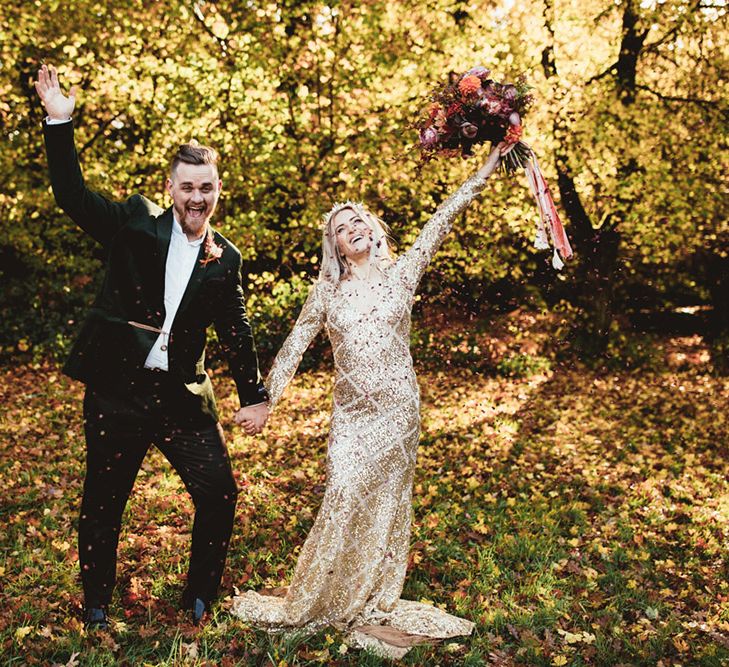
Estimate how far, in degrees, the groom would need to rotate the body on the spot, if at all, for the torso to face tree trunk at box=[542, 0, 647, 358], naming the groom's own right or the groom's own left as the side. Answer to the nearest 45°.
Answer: approximately 135° to the groom's own left

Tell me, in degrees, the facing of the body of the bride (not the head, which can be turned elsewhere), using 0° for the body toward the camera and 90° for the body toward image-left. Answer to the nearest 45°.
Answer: approximately 0°

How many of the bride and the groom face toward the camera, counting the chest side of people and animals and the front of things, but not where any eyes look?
2

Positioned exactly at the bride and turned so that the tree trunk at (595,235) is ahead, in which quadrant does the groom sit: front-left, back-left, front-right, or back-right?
back-left

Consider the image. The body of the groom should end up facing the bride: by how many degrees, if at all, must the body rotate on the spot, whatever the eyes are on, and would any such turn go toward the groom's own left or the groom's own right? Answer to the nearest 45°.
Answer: approximately 90° to the groom's own left
